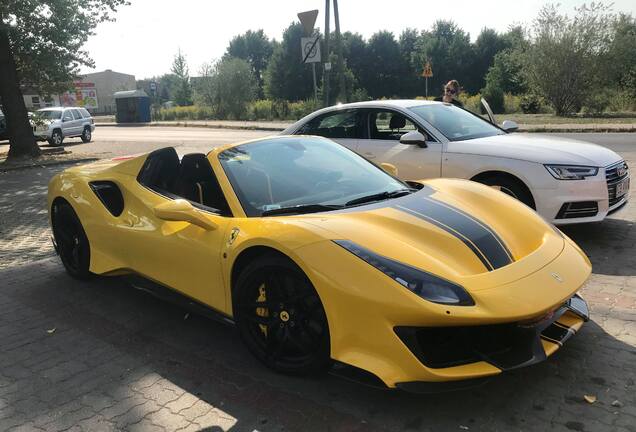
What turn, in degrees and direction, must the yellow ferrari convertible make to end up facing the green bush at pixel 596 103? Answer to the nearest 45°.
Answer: approximately 90° to its left

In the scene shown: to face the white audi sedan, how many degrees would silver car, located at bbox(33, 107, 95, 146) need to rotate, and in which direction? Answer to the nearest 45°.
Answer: approximately 45° to its left

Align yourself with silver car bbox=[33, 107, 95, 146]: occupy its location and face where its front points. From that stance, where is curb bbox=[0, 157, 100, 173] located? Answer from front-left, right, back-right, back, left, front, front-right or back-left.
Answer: front-left

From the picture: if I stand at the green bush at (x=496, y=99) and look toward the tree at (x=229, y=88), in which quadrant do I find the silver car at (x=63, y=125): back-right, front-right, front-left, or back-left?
front-left

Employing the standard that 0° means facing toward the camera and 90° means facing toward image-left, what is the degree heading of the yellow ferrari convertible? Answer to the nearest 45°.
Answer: approximately 315°

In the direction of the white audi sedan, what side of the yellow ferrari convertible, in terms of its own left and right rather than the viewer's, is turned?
left

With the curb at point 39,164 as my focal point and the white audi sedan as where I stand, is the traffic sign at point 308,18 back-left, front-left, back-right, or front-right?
front-right

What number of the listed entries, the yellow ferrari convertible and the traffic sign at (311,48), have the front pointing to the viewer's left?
0

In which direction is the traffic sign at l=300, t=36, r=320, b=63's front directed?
toward the camera

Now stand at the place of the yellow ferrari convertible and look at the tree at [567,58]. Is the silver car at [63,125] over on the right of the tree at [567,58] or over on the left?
left

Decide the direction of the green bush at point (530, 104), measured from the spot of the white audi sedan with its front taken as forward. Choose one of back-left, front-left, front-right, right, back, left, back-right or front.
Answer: back-left

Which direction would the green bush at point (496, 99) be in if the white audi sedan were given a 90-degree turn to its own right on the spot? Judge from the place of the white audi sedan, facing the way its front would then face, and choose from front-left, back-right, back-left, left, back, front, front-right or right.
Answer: back-right

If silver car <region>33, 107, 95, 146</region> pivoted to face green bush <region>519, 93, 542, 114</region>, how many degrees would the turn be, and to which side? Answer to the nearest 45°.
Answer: approximately 135° to its left
